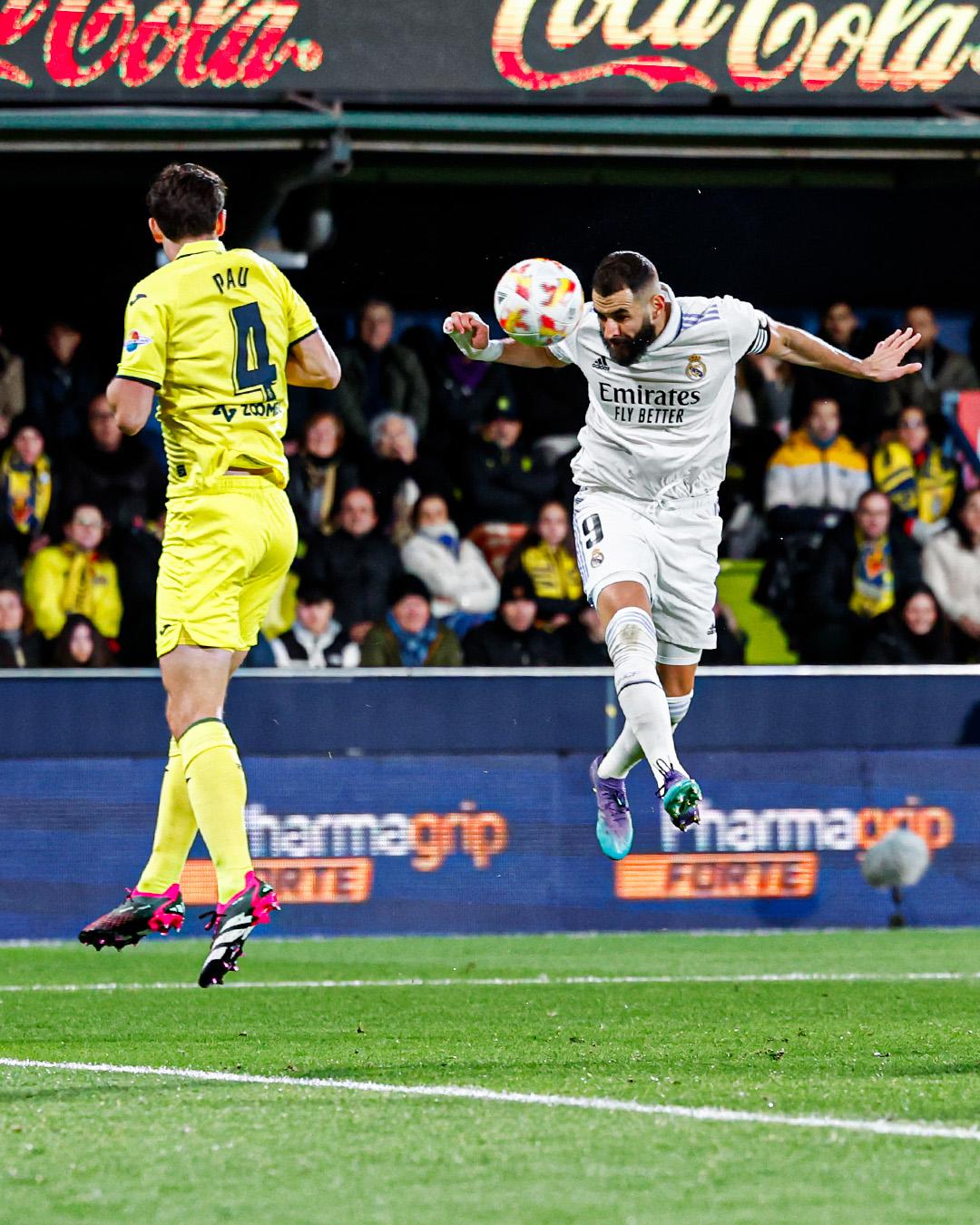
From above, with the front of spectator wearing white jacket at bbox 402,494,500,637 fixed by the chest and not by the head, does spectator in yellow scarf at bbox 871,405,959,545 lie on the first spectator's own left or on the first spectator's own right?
on the first spectator's own left

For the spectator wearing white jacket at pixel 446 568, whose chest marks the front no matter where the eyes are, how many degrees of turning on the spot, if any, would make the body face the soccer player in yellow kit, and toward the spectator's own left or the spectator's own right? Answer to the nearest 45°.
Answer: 0° — they already face them

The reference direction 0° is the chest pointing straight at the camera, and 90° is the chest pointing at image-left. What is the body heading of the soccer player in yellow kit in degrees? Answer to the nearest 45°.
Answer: approximately 135°

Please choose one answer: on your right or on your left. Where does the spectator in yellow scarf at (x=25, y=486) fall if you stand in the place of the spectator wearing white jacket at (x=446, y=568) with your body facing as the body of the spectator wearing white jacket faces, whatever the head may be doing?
on your right

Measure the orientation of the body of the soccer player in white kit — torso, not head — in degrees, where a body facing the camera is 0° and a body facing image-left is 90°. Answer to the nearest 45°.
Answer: approximately 0°

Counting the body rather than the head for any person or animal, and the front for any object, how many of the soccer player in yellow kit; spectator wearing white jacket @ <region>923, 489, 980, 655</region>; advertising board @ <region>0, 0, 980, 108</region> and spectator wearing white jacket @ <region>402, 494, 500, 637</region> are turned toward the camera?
3

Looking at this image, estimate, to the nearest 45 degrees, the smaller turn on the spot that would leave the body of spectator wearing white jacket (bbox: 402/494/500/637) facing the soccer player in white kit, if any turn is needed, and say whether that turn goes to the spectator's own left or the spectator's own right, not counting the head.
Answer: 0° — they already face them

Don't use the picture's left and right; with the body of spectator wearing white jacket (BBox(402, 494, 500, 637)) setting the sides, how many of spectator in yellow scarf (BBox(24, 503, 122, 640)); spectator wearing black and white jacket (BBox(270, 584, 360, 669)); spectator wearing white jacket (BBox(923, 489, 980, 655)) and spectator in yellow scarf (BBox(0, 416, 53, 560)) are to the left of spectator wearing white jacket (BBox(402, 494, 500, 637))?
1

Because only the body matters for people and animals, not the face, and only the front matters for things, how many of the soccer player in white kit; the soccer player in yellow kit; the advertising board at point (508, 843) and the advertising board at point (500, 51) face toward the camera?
3

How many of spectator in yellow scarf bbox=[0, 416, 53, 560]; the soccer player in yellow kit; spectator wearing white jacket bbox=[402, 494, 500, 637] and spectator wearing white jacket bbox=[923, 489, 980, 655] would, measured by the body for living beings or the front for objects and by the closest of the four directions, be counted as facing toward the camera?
3

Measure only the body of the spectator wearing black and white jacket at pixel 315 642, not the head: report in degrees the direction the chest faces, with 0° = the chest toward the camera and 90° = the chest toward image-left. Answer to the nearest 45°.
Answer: approximately 0°
